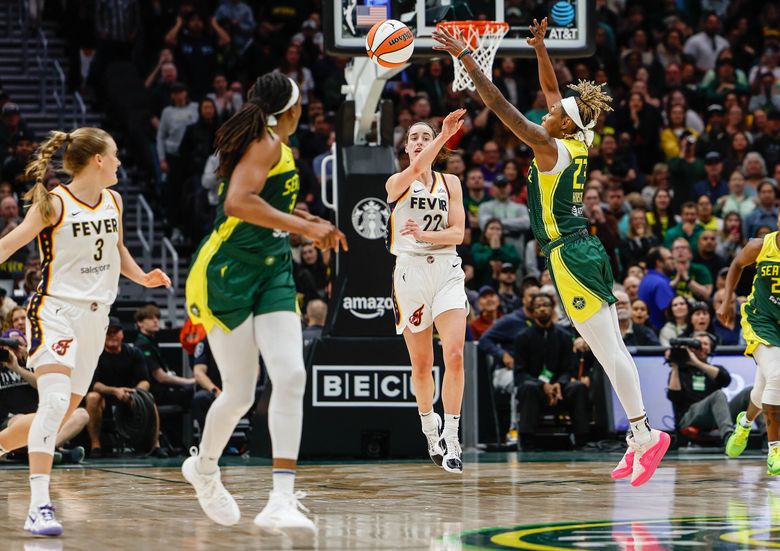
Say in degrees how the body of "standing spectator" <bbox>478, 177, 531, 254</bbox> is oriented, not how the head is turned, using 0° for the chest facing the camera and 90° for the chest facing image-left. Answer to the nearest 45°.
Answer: approximately 0°

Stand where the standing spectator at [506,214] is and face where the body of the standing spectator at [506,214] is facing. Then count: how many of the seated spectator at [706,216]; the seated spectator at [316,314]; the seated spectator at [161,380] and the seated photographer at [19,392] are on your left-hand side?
1

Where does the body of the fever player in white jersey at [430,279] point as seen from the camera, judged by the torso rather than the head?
toward the camera

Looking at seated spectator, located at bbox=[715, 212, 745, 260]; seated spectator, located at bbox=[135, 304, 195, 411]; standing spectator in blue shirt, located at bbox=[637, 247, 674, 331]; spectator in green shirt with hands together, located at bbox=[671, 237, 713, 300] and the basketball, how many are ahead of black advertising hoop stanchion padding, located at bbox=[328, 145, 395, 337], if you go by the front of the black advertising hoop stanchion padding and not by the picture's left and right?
1

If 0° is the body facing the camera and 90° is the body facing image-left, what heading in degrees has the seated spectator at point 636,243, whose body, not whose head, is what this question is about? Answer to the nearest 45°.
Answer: approximately 0°

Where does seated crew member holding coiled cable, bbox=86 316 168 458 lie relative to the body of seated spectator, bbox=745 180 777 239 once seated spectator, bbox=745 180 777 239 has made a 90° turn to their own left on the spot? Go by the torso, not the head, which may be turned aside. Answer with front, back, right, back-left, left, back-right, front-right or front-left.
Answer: back-right

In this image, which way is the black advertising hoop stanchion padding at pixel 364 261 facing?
toward the camera

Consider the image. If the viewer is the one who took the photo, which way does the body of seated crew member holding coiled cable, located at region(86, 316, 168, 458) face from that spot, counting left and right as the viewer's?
facing the viewer

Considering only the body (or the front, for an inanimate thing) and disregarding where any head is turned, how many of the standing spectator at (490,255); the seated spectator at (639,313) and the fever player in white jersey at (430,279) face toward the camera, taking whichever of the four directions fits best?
3

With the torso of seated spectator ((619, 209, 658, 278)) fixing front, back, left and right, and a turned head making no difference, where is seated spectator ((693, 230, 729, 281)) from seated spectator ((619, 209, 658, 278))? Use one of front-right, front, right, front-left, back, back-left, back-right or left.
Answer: left

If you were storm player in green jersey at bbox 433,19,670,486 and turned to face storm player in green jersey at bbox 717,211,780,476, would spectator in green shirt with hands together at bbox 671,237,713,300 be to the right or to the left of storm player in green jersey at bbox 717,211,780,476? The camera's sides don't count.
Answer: left

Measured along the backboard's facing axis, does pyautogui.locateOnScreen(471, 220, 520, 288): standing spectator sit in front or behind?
behind

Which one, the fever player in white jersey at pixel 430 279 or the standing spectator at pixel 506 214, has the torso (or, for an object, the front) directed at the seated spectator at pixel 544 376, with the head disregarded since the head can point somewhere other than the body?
the standing spectator at pixel 506 214

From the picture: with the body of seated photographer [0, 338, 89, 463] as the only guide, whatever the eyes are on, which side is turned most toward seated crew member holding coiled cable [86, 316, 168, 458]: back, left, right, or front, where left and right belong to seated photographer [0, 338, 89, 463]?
left
